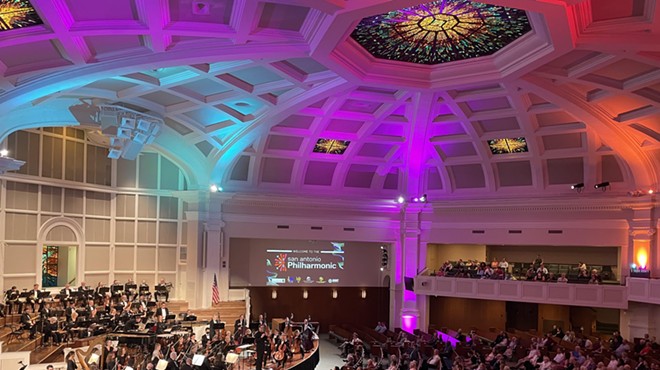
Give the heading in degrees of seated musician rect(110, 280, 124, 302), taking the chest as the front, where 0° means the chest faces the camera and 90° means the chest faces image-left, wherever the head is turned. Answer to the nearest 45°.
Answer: approximately 315°

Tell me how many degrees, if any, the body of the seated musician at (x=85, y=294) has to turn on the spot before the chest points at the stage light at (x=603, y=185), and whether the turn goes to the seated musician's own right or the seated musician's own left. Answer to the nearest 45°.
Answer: approximately 45° to the seated musician's own left

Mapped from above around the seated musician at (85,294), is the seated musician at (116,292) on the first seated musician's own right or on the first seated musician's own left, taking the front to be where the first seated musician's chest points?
on the first seated musician's own left

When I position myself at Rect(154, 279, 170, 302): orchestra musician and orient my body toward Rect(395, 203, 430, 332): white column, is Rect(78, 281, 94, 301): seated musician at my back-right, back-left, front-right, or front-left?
back-right

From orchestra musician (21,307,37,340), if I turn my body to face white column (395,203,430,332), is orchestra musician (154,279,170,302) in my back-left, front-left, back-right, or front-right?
front-left

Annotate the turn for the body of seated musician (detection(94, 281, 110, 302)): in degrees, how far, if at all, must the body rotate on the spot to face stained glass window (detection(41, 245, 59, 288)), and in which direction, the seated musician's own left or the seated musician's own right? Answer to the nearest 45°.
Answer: approximately 180°

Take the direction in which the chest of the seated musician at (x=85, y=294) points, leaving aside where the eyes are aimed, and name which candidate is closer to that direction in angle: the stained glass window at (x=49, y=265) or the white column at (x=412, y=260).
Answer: the white column

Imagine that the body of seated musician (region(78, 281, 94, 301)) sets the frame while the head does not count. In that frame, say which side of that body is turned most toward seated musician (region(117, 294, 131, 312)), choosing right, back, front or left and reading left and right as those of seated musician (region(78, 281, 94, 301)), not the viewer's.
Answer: front

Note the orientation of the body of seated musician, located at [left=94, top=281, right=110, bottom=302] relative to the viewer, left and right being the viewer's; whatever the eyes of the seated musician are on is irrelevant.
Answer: facing the viewer and to the right of the viewer

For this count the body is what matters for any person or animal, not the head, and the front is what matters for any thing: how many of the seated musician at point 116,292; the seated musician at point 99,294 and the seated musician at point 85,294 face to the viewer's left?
0
